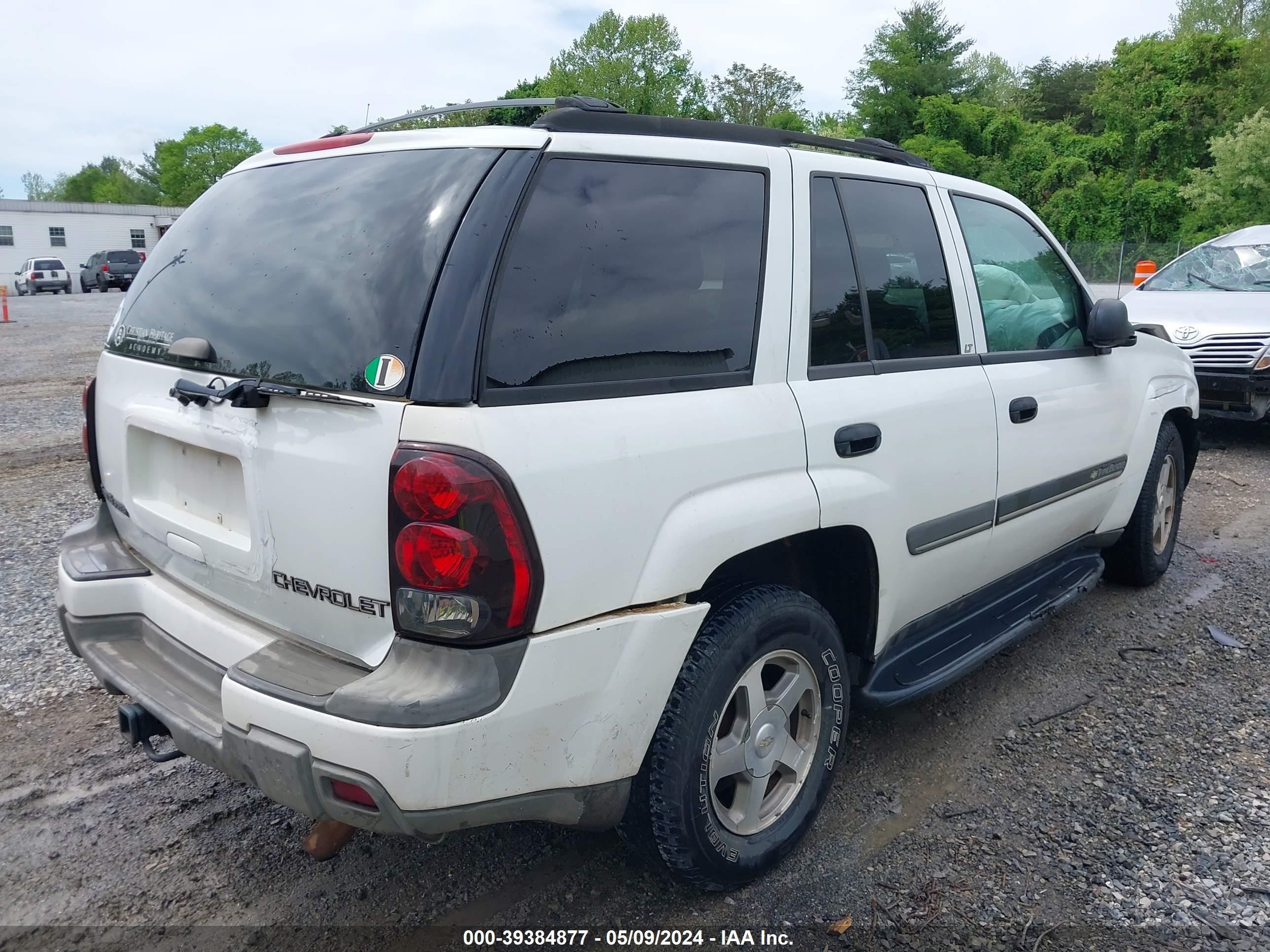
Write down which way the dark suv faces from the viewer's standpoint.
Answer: facing away from the viewer and to the left of the viewer

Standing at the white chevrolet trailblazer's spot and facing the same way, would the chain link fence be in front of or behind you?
in front

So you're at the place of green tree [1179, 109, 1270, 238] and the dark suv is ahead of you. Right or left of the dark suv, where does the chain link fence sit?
left

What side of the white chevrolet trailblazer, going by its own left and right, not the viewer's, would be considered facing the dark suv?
left

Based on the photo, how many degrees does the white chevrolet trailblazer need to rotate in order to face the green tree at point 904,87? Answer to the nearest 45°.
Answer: approximately 45° to its left

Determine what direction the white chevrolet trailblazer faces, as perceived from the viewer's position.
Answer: facing away from the viewer and to the right of the viewer

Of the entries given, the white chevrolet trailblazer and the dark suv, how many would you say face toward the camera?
0

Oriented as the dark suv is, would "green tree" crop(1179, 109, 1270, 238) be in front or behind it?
behind

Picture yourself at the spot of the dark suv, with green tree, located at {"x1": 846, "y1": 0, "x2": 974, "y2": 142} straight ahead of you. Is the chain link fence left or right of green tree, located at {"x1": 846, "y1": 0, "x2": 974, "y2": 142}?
right
